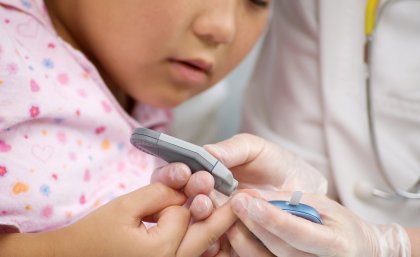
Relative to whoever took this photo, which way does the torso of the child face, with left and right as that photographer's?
facing the viewer and to the right of the viewer

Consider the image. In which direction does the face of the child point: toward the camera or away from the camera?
toward the camera
